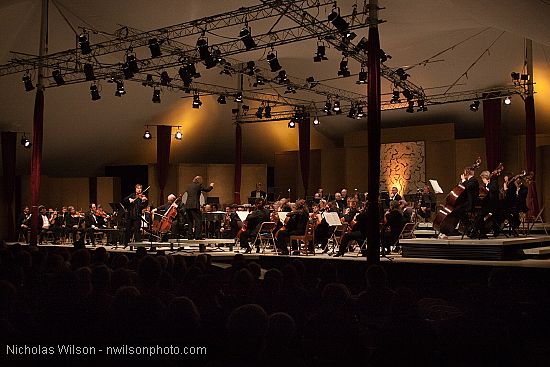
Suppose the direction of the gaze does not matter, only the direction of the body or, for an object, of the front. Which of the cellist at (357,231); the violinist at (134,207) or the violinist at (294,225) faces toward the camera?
the violinist at (134,207)

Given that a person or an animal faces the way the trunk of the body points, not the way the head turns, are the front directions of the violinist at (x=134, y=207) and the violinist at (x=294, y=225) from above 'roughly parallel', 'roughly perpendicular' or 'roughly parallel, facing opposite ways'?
roughly perpendicular

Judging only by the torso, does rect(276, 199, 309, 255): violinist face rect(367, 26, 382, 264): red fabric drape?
no

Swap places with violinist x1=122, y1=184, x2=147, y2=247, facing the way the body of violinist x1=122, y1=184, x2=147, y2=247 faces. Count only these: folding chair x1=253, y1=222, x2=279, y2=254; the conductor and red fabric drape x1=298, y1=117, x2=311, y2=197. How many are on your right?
0

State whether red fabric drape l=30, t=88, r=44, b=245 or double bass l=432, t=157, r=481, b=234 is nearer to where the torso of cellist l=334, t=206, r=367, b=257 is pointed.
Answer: the red fabric drape

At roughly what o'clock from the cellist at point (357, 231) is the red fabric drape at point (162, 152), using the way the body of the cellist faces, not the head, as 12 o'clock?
The red fabric drape is roughly at 2 o'clock from the cellist.

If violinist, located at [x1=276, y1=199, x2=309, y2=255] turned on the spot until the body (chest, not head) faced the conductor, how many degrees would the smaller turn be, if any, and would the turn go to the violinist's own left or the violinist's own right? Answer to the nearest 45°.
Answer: approximately 45° to the violinist's own right

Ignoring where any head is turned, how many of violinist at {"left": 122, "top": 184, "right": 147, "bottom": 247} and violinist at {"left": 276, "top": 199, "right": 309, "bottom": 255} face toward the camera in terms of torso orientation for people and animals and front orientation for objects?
1

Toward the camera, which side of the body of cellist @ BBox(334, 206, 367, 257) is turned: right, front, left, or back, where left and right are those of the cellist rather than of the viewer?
left

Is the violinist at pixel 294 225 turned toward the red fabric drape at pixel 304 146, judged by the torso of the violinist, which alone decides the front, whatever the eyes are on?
no

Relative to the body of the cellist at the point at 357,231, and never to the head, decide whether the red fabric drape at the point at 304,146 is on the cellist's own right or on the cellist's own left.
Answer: on the cellist's own right

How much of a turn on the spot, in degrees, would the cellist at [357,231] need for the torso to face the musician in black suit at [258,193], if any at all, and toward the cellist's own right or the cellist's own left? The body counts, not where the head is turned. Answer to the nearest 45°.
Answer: approximately 90° to the cellist's own right

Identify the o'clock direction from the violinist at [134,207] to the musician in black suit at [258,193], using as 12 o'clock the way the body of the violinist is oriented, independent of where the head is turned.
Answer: The musician in black suit is roughly at 7 o'clock from the violinist.

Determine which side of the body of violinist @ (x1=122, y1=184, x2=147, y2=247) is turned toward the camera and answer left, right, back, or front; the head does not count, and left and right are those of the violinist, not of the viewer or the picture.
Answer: front

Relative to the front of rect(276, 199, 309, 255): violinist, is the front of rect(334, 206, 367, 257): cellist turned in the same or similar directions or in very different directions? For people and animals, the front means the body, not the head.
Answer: same or similar directions

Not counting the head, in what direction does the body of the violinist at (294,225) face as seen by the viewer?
to the viewer's left

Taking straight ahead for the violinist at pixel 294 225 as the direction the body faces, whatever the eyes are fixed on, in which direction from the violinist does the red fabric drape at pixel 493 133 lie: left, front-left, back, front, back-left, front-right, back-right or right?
back-right
